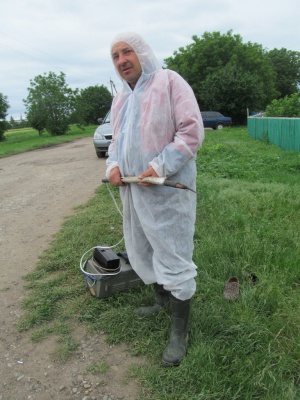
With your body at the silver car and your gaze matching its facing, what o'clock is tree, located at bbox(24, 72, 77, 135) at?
The tree is roughly at 4 o'clock from the silver car.

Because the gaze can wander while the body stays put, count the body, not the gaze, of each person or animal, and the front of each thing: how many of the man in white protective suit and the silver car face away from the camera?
0

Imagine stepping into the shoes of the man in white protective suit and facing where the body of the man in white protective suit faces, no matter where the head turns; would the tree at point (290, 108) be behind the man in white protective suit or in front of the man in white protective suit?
behind

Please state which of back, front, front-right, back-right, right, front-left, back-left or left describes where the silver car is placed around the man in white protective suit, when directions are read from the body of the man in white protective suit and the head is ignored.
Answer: back-right

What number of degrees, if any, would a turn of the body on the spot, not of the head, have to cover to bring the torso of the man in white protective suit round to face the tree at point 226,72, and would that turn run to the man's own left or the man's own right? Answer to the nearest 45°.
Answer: approximately 135° to the man's own right

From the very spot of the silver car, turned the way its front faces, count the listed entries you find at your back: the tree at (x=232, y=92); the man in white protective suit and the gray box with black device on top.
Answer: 1

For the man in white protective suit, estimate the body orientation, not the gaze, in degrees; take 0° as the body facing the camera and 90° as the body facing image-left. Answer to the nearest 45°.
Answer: approximately 45°

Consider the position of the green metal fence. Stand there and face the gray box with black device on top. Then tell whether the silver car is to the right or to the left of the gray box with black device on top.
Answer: right

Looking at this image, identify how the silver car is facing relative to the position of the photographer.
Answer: facing the viewer and to the left of the viewer

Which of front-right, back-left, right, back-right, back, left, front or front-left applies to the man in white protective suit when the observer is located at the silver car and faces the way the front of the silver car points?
front-left

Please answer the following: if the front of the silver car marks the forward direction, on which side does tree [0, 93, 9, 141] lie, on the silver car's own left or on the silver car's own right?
on the silver car's own right
